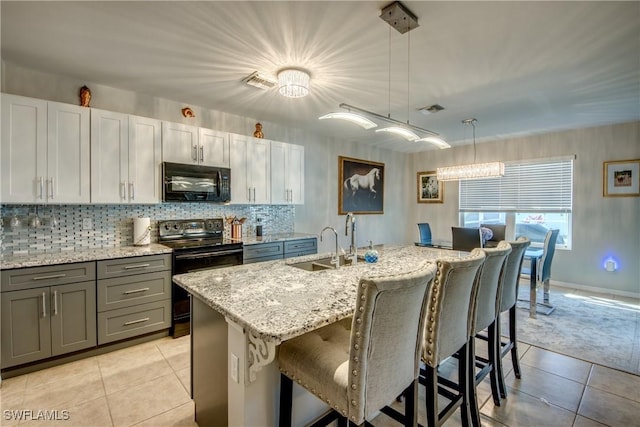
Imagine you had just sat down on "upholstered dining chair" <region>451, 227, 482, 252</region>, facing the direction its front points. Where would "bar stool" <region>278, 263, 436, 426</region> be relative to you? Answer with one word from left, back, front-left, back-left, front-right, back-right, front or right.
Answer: back

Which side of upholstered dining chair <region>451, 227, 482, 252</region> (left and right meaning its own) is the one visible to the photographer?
back

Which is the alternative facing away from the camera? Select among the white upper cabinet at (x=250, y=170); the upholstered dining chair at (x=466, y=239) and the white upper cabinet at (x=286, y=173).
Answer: the upholstered dining chair

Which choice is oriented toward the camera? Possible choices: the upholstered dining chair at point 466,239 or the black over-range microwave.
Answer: the black over-range microwave

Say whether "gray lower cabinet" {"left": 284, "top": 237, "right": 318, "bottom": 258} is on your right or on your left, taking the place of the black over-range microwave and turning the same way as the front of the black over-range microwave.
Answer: on your left

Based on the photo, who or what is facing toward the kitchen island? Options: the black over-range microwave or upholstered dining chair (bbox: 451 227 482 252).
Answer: the black over-range microwave

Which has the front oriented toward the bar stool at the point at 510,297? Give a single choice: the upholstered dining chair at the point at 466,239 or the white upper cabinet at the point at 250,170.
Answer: the white upper cabinet

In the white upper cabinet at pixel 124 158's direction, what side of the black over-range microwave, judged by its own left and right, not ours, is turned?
right

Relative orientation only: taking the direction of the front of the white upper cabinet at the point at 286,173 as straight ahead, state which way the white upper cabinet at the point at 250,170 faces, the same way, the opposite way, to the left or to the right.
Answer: the same way

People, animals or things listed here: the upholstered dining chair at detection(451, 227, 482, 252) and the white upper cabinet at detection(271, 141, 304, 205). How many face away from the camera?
1

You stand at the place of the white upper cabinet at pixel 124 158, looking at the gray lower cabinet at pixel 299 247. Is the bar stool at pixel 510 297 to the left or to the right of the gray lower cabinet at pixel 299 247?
right

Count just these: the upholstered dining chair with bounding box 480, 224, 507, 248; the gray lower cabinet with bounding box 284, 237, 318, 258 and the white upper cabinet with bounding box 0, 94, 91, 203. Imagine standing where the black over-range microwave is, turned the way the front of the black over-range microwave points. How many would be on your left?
2

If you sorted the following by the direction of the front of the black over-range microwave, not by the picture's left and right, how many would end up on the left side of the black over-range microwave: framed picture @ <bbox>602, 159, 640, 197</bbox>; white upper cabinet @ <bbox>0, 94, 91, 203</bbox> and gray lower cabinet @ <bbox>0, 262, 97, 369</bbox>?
1

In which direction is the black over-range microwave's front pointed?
toward the camera

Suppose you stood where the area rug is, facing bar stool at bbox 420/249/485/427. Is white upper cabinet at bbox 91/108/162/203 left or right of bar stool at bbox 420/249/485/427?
right

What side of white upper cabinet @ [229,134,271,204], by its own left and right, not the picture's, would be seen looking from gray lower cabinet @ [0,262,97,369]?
right

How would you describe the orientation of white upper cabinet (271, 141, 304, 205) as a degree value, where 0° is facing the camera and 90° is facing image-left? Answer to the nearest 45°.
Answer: approximately 315°

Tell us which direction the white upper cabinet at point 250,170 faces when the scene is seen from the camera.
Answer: facing the viewer and to the right of the viewer
